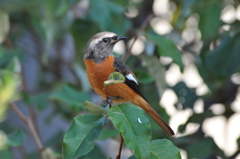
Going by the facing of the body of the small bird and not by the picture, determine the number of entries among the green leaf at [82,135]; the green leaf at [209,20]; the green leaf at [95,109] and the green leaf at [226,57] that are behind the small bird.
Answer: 2

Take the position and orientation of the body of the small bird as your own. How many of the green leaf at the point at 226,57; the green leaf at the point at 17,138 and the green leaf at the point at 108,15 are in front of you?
1

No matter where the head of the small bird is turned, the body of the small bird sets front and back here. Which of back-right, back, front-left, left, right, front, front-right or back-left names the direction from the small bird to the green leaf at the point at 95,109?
front-right

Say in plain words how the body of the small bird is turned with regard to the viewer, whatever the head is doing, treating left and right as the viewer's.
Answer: facing the viewer and to the left of the viewer

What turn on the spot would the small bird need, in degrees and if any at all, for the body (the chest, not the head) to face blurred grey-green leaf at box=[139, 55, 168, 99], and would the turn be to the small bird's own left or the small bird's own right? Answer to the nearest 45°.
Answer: approximately 180°

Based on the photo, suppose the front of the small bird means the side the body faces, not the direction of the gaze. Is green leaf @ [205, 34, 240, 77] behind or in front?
behind

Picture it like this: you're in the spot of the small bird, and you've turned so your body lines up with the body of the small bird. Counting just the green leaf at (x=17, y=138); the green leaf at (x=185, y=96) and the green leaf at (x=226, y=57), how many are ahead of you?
1

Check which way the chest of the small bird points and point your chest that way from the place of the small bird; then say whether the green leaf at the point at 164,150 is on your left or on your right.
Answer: on your left
